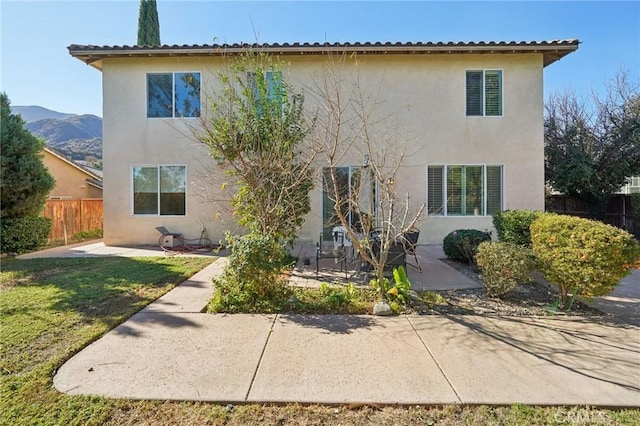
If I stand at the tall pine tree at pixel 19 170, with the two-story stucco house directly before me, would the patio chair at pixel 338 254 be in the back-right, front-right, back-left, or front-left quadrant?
front-right

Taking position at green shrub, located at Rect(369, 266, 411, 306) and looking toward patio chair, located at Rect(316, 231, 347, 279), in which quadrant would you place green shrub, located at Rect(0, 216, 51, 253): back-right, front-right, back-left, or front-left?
front-left

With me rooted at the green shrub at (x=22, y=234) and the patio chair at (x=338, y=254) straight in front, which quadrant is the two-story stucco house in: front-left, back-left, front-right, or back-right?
front-left
